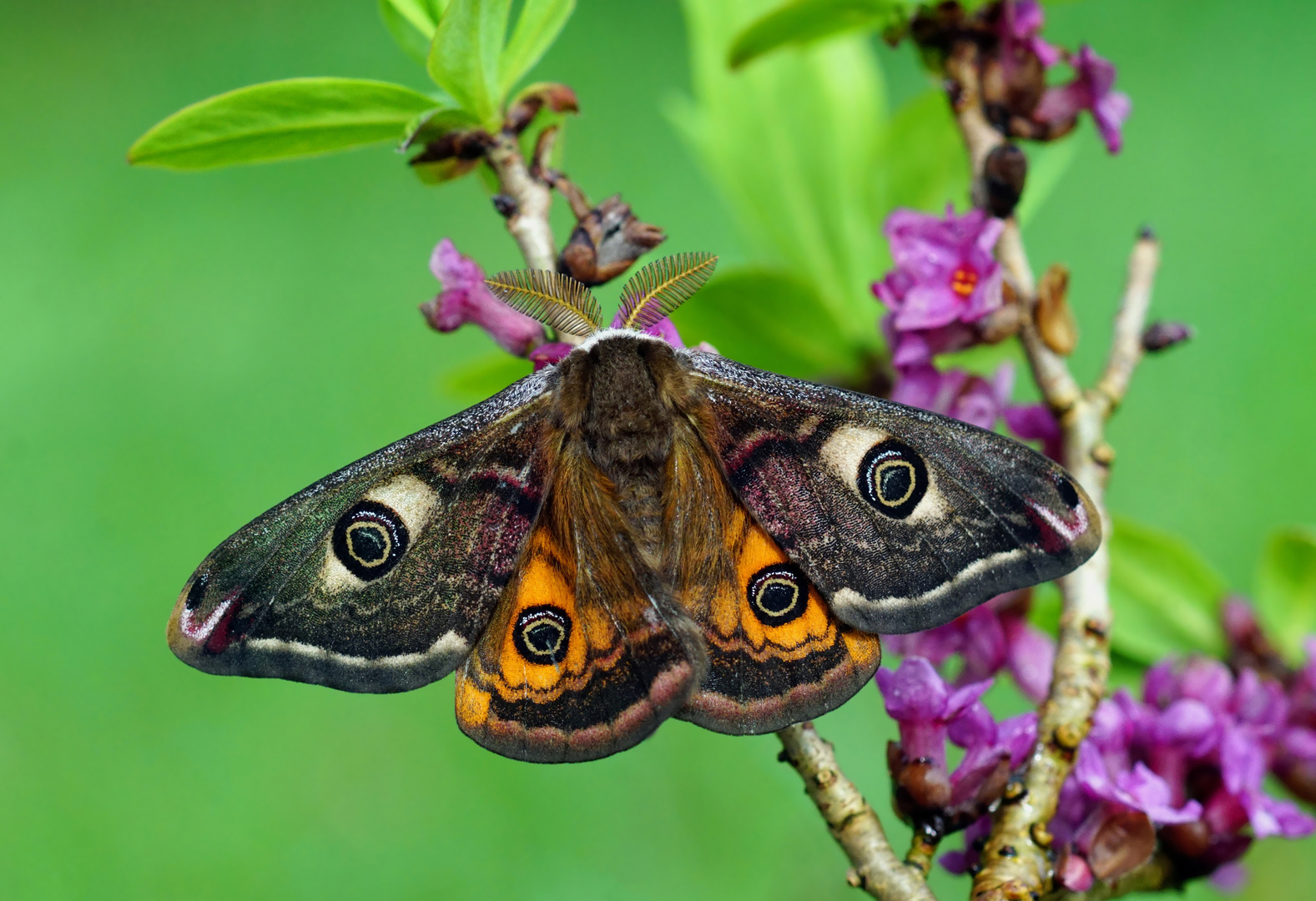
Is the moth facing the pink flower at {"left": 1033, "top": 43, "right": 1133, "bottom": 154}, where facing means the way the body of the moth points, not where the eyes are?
no

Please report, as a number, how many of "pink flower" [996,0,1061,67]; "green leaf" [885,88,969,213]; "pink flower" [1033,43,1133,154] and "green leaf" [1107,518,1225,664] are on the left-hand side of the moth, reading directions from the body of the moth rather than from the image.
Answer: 0

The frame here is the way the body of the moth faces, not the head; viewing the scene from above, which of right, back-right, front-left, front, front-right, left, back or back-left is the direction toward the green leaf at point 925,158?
front-right

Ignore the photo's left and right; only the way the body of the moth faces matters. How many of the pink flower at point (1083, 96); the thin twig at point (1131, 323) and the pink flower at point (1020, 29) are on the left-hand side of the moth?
0

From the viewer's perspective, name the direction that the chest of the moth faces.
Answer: away from the camera

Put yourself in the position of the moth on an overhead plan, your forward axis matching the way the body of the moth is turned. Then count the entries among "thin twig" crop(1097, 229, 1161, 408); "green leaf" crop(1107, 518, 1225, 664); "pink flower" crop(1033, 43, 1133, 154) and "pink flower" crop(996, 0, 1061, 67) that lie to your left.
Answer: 0

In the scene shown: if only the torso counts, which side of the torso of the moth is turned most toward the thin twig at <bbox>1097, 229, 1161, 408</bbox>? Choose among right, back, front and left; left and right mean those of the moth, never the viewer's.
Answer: right

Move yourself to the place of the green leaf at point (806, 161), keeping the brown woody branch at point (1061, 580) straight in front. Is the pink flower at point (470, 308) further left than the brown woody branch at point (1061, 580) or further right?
right
